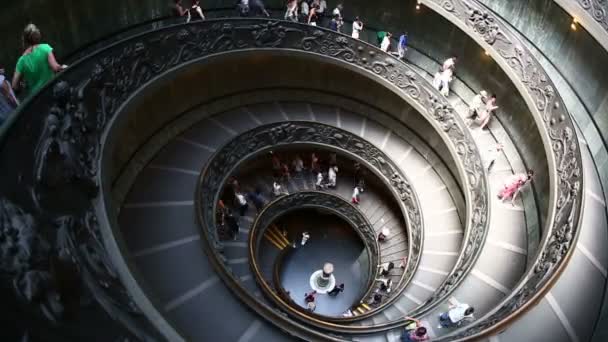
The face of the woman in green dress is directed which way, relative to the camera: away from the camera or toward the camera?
away from the camera

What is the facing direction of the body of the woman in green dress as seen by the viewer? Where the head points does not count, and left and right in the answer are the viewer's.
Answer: facing away from the viewer and to the right of the viewer
